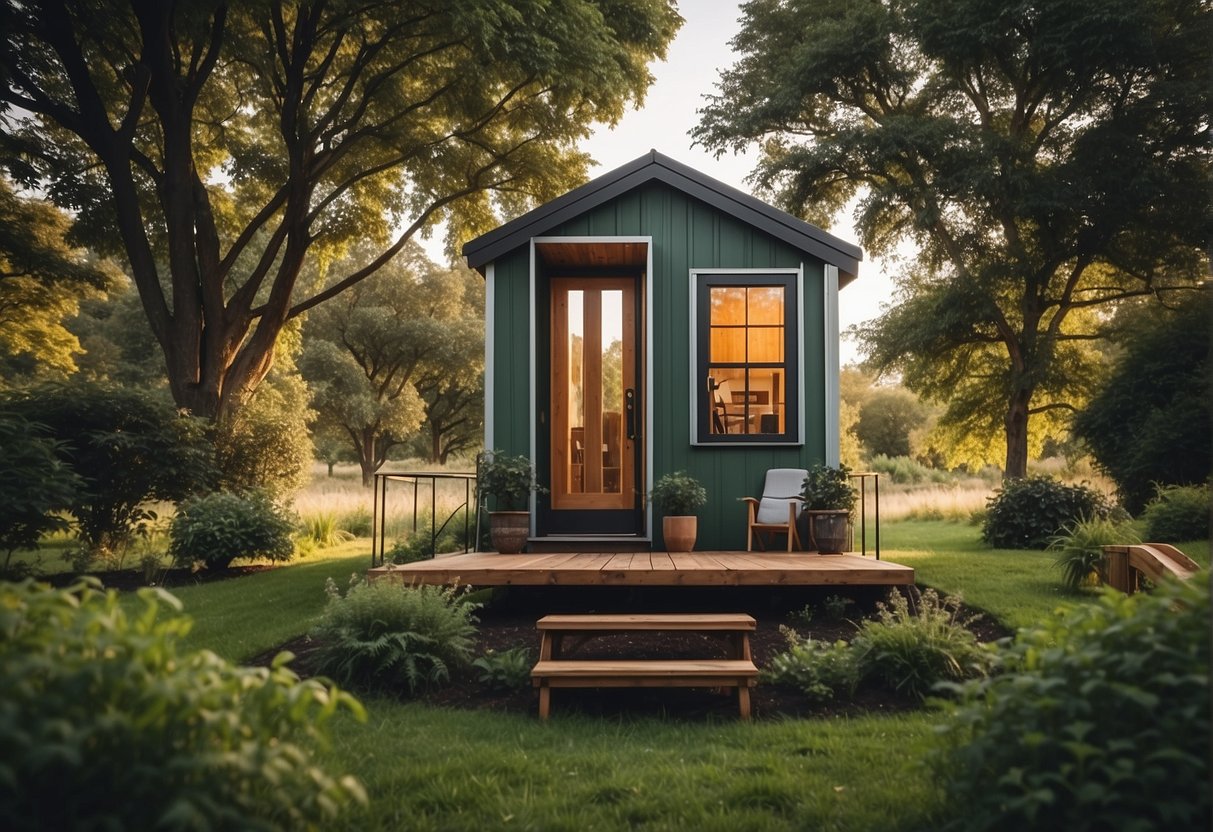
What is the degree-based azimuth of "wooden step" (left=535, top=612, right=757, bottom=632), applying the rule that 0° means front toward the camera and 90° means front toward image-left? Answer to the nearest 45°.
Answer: approximately 0°

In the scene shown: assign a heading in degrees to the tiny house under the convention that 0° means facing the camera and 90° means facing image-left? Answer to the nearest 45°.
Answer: approximately 0°

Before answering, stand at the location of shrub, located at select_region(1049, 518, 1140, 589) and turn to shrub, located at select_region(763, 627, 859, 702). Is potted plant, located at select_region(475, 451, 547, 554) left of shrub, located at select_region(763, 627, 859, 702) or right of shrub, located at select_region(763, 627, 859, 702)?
right

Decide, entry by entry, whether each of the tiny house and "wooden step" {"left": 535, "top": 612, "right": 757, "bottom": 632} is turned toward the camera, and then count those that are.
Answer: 2

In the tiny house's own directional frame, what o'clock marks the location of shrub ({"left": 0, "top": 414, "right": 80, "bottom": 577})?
The shrub is roughly at 3 o'clock from the tiny house.

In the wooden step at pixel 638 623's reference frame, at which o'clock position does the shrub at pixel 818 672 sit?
The shrub is roughly at 9 o'clock from the wooden step.

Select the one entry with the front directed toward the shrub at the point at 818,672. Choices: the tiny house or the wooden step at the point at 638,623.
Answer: the tiny house

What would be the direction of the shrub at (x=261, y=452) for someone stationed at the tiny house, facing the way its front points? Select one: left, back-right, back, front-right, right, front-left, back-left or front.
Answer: back-right

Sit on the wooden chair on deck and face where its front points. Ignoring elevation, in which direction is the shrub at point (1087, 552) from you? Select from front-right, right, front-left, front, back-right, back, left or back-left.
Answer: back-left

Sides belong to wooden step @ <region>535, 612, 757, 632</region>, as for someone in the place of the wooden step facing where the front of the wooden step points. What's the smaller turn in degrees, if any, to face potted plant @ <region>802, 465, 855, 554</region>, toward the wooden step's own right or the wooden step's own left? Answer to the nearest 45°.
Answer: approximately 135° to the wooden step's own left

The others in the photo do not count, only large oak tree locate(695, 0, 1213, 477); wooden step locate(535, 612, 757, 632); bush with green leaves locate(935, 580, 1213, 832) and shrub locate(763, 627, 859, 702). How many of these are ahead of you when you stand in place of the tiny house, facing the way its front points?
3

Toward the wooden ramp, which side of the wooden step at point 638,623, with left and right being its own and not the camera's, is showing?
left
